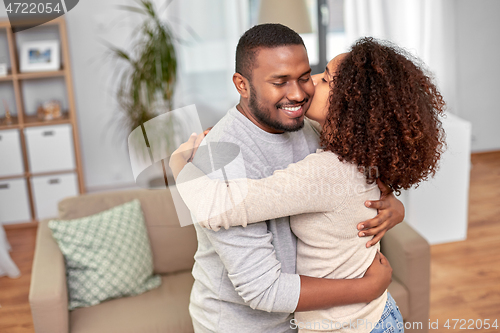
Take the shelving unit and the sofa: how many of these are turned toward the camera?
2

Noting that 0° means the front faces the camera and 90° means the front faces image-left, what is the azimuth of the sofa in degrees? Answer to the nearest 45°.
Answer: approximately 0°

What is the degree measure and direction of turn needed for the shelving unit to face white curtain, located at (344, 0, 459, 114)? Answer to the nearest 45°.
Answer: approximately 90° to its left

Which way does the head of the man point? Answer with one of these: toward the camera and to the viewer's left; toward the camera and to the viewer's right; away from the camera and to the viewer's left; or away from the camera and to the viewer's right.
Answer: toward the camera and to the viewer's right

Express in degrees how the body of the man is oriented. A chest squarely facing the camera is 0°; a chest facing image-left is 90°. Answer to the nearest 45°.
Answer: approximately 315°

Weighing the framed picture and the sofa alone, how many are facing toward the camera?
2

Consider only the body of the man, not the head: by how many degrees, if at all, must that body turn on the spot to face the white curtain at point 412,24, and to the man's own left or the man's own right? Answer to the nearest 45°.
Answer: approximately 135° to the man's own left

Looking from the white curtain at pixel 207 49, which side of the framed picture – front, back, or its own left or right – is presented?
left

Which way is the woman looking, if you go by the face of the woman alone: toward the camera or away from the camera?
away from the camera

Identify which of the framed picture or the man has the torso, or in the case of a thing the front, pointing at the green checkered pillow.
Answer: the framed picture

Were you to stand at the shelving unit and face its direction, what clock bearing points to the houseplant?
The houseplant is roughly at 10 o'clock from the shelving unit.
